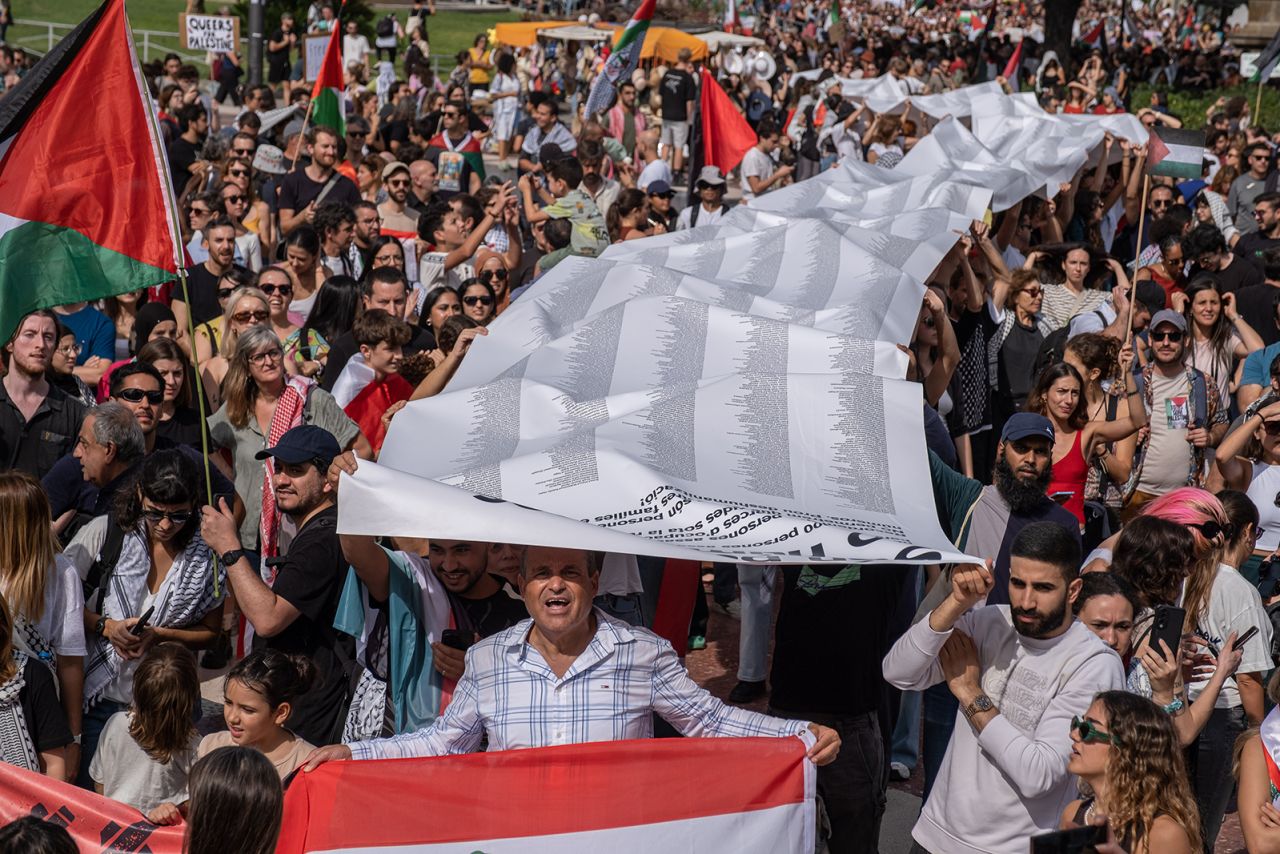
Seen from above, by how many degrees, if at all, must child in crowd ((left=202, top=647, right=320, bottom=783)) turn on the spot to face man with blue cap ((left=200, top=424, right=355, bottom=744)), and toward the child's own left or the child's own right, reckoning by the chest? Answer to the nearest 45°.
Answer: approximately 135° to the child's own right

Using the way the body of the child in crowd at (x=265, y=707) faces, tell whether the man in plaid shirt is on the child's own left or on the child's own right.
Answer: on the child's own left

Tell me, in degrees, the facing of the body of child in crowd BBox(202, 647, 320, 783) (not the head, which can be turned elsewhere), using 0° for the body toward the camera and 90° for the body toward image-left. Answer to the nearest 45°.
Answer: approximately 45°

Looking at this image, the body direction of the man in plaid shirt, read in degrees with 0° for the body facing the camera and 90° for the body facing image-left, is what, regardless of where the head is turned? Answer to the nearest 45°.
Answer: approximately 0°

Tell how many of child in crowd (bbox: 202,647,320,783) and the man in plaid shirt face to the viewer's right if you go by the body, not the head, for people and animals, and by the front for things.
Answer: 0

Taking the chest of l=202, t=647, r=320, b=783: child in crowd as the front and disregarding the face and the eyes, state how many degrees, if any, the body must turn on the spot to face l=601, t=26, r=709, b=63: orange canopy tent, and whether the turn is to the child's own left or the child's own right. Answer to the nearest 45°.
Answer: approximately 135° to the child's own right

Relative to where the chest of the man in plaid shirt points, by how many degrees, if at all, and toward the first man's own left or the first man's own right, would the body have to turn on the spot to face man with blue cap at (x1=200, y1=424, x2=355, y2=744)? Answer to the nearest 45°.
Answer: approximately 135° to the first man's own right

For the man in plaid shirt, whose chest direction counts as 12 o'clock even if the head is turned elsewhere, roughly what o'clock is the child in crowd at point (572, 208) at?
The child in crowd is roughly at 6 o'clock from the man in plaid shirt.

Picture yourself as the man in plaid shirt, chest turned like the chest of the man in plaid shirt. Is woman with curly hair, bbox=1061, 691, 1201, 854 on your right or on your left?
on your left

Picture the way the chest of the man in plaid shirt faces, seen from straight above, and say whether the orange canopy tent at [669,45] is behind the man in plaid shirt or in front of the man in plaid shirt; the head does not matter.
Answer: behind
